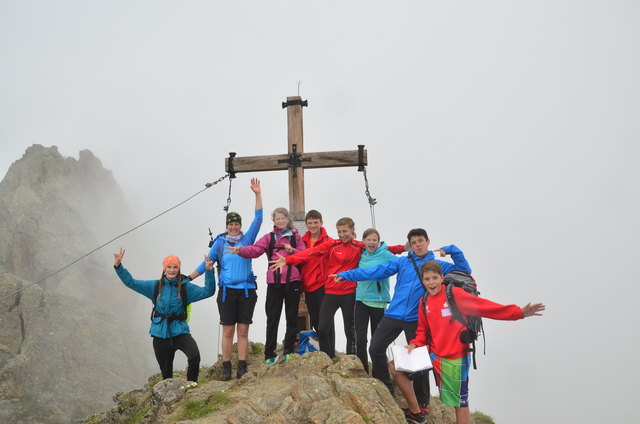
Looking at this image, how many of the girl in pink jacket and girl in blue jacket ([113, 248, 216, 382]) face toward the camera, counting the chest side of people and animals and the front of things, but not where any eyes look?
2

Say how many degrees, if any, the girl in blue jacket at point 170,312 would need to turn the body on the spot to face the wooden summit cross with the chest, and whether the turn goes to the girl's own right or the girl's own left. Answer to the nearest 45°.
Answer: approximately 135° to the girl's own left

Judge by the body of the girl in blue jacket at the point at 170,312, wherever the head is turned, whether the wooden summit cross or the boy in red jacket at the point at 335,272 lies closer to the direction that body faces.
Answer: the boy in red jacket

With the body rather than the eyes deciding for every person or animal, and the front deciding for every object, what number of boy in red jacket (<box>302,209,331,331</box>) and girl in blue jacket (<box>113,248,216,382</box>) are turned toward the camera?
2

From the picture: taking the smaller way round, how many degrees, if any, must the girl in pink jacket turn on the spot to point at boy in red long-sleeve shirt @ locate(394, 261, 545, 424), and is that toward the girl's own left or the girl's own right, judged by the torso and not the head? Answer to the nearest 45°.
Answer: approximately 45° to the girl's own left

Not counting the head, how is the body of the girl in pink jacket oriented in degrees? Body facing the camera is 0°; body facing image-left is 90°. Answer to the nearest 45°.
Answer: approximately 0°

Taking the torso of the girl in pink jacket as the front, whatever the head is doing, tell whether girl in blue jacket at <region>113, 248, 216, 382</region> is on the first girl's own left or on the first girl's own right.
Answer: on the first girl's own right

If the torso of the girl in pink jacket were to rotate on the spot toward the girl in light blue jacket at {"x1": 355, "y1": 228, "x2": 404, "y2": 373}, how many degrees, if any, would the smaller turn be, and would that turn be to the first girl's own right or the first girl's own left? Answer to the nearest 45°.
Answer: approximately 90° to the first girl's own left

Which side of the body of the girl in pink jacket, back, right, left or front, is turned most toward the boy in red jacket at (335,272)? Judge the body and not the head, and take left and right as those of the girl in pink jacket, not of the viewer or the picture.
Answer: left
